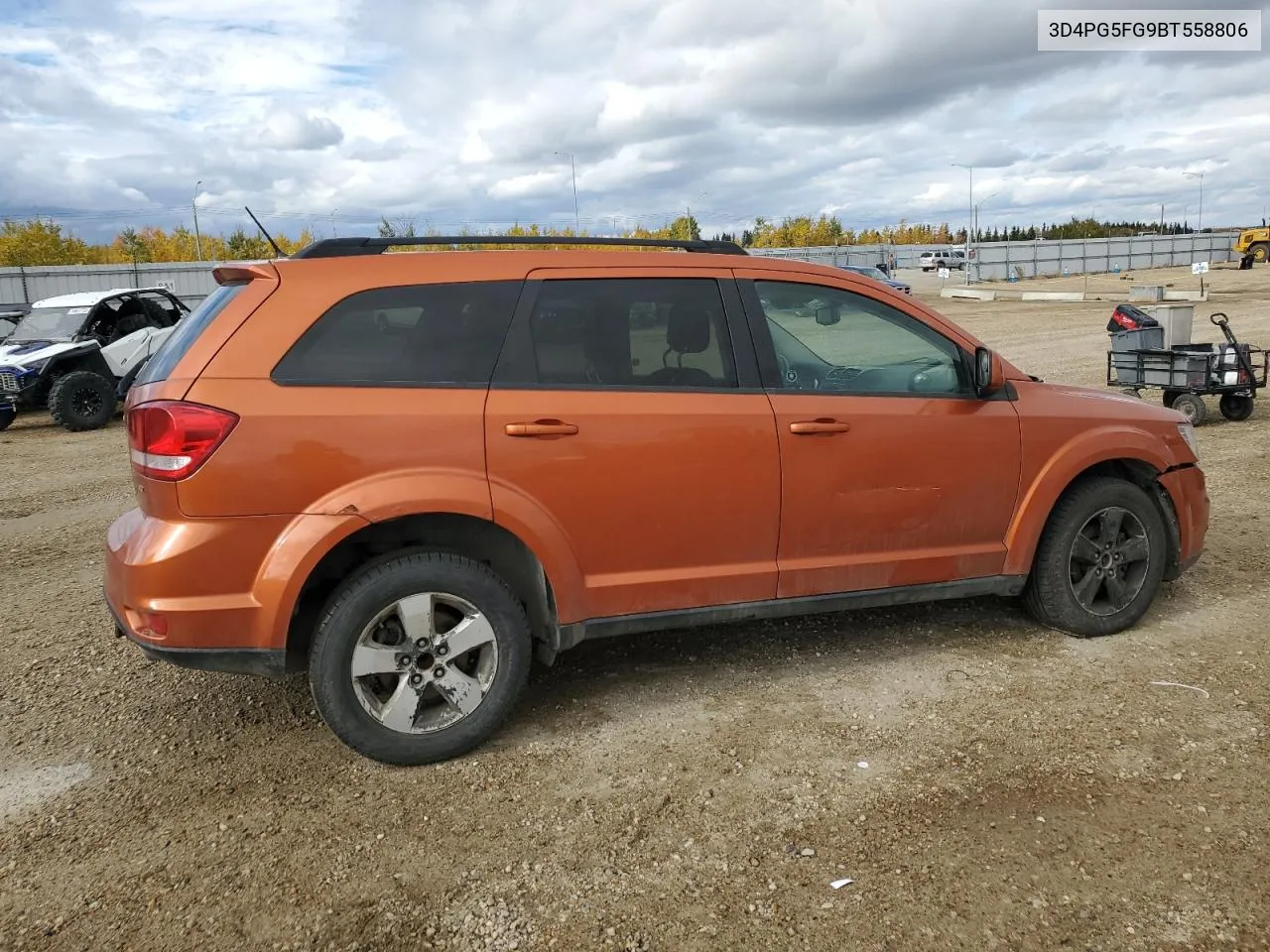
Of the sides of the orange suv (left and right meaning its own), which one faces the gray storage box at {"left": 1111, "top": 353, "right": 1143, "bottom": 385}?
front

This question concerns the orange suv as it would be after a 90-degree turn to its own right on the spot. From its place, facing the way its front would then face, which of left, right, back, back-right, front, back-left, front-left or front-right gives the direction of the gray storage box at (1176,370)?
left

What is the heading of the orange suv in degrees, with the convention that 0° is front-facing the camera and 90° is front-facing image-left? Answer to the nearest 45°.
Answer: approximately 225°

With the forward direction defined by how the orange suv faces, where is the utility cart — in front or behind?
in front

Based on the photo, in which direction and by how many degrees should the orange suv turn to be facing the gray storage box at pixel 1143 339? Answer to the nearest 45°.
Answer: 0° — it already faces it
